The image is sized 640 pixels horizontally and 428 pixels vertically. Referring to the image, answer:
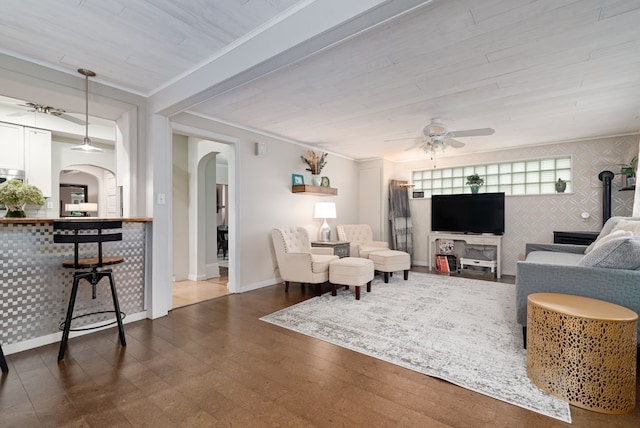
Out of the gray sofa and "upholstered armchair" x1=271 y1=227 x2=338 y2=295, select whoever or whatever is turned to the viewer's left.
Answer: the gray sofa

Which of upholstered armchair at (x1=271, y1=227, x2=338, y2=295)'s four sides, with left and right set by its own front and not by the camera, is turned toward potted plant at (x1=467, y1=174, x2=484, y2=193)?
left

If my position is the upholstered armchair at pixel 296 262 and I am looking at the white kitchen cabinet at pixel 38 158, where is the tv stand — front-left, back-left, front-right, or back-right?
back-right

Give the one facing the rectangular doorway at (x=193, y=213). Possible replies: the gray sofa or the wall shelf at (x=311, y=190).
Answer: the gray sofa

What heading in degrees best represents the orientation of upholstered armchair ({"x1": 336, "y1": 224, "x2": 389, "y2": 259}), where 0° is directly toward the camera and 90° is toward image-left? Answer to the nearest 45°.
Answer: approximately 315°
